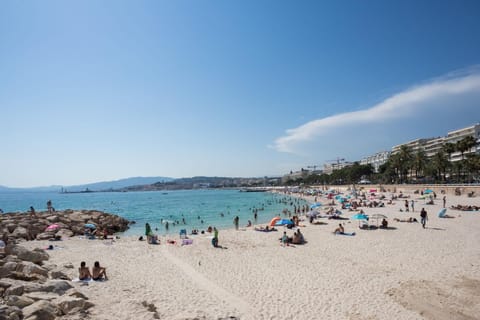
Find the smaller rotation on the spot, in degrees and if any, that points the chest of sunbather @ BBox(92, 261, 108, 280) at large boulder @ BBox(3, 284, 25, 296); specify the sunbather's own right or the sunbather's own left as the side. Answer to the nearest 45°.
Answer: approximately 180°

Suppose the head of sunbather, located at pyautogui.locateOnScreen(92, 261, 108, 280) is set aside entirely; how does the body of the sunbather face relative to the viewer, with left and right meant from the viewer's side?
facing away from the viewer and to the right of the viewer

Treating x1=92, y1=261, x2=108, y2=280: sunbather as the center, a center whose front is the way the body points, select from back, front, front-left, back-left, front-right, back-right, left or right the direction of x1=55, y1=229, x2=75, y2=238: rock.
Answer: front-left

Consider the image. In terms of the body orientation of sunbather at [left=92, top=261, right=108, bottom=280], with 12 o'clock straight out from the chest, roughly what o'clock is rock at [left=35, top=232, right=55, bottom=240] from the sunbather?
The rock is roughly at 10 o'clock from the sunbather.
